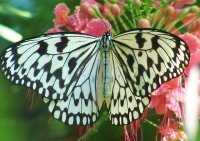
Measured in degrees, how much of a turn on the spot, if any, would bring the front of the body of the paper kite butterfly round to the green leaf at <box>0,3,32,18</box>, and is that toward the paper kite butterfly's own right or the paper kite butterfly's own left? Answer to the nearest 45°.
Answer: approximately 45° to the paper kite butterfly's own left

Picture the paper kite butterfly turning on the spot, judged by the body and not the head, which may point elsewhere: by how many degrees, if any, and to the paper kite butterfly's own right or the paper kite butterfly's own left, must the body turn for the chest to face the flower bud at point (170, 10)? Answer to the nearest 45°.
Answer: approximately 90° to the paper kite butterfly's own right

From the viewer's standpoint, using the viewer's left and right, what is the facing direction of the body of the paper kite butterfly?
facing away from the viewer

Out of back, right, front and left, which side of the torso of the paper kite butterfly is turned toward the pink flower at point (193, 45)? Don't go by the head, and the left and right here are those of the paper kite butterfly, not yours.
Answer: right

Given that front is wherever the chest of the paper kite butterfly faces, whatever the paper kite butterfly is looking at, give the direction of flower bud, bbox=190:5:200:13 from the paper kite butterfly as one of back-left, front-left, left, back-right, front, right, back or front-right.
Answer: right
